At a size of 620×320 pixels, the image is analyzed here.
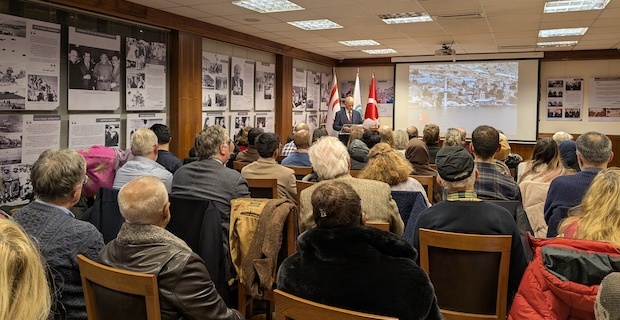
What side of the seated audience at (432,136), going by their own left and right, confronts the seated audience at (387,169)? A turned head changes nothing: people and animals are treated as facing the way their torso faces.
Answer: back

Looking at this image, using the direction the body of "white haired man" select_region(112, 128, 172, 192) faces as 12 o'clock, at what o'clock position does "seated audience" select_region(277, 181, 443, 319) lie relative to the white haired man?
The seated audience is roughly at 4 o'clock from the white haired man.

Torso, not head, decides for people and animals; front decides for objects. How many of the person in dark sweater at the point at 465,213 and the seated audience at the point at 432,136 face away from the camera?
2

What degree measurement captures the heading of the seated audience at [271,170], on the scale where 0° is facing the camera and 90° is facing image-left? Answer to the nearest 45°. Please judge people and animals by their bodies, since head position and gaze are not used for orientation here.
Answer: approximately 225°

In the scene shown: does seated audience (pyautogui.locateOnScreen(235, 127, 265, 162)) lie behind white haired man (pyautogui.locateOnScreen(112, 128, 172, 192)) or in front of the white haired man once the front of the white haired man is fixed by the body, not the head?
in front

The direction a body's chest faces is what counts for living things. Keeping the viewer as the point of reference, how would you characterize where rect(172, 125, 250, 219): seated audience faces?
facing away from the viewer and to the right of the viewer

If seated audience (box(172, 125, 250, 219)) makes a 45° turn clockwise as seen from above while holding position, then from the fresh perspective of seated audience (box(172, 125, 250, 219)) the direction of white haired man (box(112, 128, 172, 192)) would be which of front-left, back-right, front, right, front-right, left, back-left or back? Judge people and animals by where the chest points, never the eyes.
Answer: back-left

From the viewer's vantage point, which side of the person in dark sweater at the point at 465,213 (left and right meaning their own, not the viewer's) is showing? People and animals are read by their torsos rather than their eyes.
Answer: back

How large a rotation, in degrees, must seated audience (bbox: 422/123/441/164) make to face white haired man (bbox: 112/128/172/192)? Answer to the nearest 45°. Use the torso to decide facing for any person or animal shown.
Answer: approximately 135° to their left

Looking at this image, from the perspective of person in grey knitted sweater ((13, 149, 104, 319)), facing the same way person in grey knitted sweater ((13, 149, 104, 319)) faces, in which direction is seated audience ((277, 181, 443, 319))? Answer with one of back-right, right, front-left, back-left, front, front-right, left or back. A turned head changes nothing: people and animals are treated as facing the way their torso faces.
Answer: right

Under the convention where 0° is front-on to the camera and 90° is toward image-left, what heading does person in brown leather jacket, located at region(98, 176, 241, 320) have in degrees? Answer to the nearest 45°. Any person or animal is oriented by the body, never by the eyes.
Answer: approximately 225°

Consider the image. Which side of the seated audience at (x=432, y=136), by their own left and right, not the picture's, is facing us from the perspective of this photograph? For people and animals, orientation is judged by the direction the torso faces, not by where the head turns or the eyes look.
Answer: back

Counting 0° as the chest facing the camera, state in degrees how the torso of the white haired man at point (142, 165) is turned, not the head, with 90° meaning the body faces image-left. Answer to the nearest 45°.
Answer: approximately 225°
